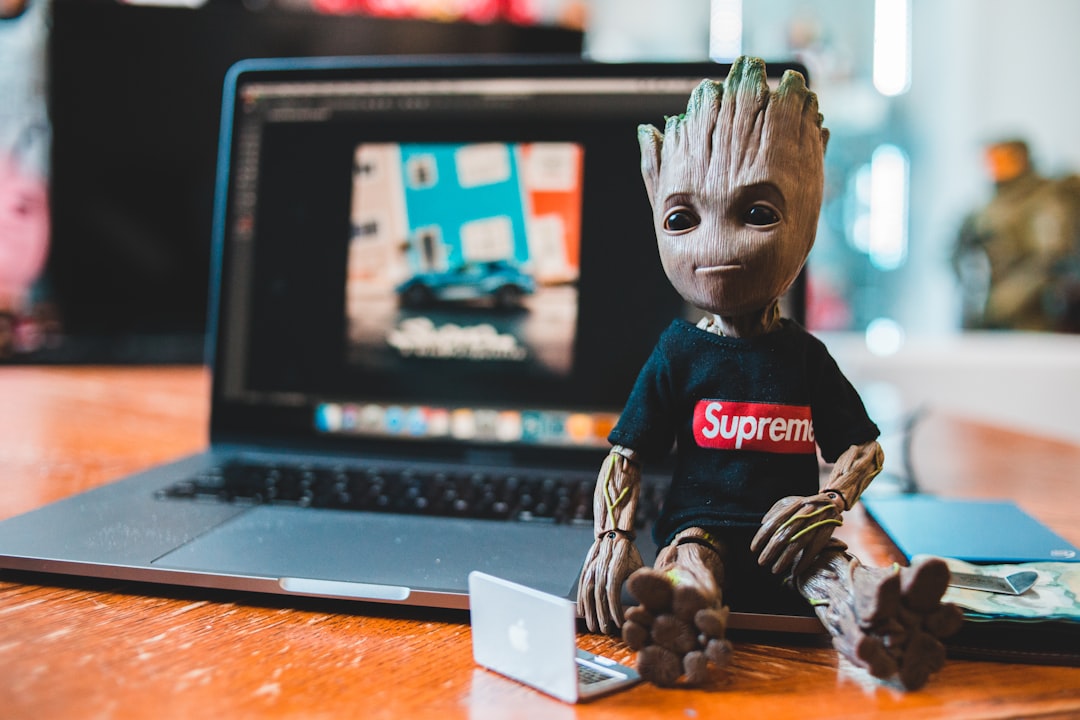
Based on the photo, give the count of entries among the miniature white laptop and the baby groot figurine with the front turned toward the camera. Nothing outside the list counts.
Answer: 1

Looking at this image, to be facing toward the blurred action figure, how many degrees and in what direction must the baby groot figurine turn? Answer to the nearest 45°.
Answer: approximately 180°

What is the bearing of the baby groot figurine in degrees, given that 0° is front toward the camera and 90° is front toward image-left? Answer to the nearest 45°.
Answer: approximately 0°

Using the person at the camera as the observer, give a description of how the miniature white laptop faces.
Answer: facing away from the viewer and to the right of the viewer
